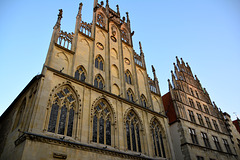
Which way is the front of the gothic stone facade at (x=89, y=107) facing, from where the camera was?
facing the viewer and to the right of the viewer

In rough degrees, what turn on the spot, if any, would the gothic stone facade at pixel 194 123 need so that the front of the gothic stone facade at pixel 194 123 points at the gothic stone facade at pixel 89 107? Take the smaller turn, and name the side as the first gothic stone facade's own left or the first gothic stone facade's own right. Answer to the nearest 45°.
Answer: approximately 45° to the first gothic stone facade's own right

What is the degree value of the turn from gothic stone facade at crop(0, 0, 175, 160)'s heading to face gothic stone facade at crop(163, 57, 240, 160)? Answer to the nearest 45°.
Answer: approximately 90° to its left

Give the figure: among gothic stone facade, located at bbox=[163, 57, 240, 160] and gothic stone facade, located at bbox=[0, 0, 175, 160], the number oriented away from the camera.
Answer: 0
